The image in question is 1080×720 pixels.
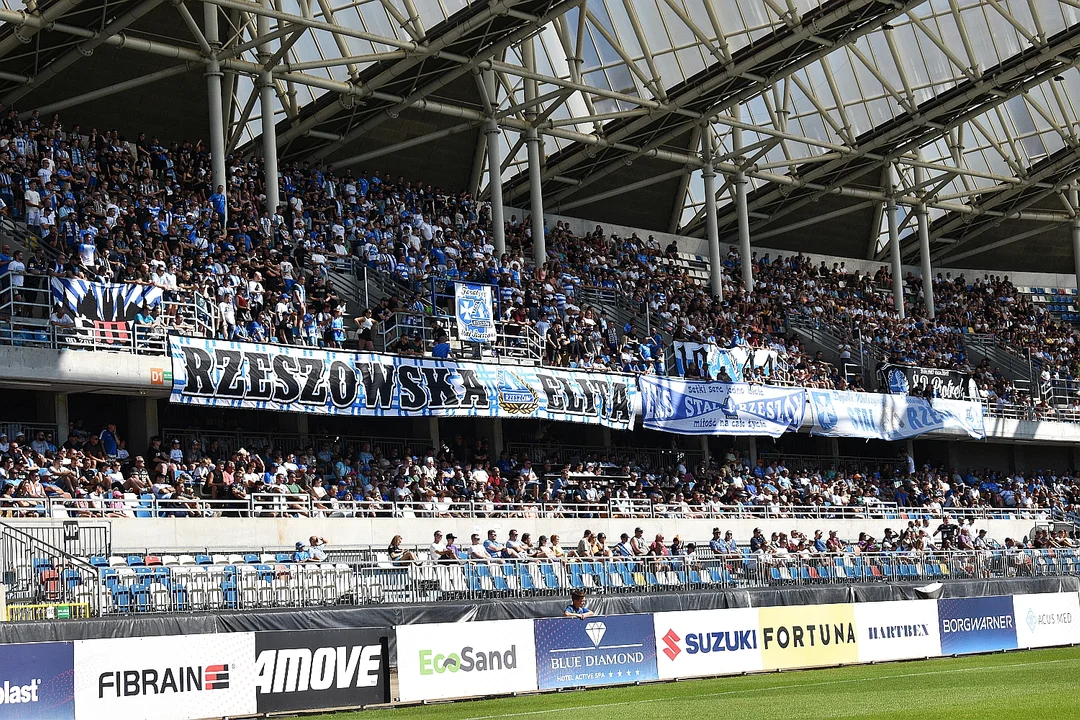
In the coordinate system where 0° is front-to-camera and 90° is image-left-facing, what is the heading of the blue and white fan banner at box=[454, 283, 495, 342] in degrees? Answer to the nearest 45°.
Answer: approximately 0°

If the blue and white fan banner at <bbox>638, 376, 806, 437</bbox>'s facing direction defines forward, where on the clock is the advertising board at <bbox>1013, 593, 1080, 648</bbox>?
The advertising board is roughly at 11 o'clock from the blue and white fan banner.

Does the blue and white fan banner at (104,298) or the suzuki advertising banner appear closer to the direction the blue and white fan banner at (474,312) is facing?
the suzuki advertising banner

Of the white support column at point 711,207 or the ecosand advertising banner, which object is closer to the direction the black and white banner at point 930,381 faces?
the ecosand advertising banner

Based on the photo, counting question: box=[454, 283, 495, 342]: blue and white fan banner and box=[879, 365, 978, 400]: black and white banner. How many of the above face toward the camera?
2

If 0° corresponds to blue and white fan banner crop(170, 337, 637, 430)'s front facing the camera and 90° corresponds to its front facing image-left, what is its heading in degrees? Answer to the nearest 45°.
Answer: approximately 0°

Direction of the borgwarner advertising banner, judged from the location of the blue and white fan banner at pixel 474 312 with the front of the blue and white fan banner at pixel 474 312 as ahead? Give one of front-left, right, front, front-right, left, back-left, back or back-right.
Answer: front-left

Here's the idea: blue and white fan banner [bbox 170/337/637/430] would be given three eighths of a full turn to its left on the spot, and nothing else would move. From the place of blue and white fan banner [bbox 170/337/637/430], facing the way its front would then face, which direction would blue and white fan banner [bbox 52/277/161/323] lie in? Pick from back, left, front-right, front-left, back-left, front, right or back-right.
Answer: back

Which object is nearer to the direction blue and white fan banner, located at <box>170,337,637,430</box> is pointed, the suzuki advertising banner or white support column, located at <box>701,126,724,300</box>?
the suzuki advertising banner
